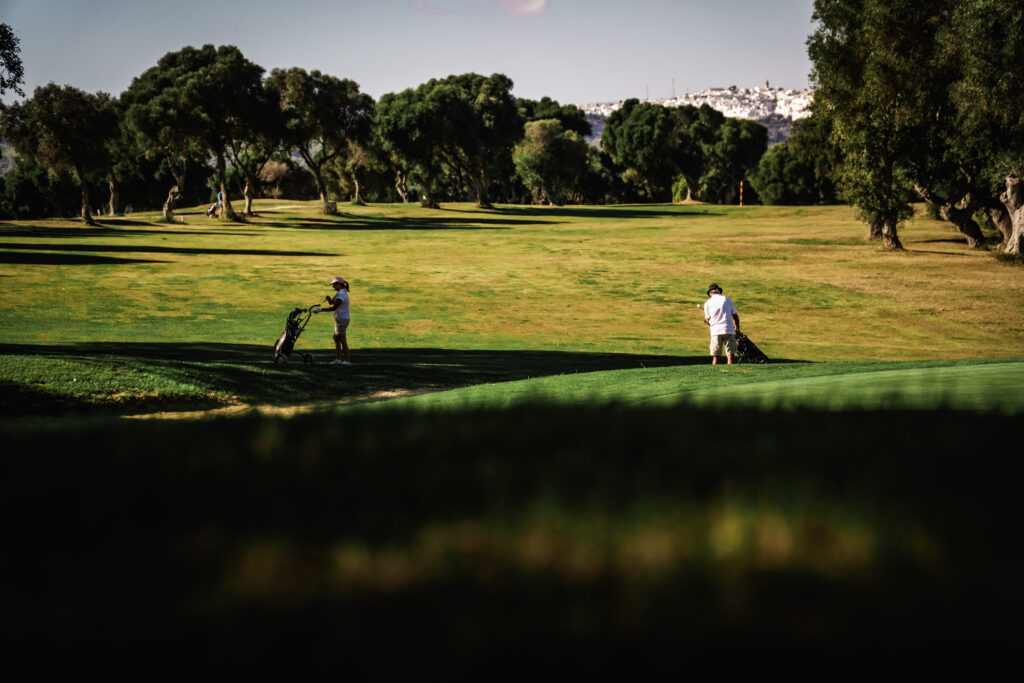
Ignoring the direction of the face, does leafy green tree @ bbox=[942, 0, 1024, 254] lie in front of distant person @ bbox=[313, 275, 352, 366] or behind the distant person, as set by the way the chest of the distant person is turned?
behind

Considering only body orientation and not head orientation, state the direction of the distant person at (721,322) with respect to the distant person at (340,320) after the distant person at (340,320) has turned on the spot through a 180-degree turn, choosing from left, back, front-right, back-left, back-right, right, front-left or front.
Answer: front

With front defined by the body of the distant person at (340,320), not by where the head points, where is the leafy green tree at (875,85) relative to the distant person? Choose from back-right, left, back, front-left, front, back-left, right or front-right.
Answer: back-right

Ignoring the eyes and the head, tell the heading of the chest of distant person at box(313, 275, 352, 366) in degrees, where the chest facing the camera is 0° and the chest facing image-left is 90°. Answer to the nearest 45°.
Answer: approximately 90°
